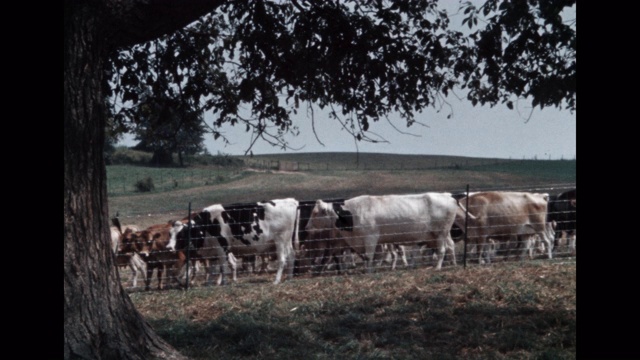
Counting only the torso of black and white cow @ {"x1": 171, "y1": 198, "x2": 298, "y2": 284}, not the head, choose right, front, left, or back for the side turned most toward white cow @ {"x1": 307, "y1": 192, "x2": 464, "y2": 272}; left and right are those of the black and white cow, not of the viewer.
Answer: back

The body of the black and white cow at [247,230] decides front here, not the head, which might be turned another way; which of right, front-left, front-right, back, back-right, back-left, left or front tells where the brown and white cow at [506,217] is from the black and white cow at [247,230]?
back

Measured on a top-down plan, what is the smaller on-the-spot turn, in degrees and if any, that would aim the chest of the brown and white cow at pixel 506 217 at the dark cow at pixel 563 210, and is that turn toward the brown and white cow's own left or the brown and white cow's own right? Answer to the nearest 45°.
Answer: approximately 135° to the brown and white cow's own right

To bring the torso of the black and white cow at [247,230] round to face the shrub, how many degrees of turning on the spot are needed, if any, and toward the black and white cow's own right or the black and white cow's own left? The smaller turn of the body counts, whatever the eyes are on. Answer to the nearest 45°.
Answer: approximately 90° to the black and white cow's own right

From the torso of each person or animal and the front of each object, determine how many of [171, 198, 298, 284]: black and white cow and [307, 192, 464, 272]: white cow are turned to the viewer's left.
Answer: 2

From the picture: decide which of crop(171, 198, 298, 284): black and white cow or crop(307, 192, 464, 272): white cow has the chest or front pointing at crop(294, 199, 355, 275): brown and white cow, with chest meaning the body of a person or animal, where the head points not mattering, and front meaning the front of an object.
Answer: the white cow

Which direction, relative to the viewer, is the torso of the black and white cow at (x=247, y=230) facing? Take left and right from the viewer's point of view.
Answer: facing to the left of the viewer

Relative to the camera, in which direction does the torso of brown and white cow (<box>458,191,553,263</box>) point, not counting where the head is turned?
to the viewer's left

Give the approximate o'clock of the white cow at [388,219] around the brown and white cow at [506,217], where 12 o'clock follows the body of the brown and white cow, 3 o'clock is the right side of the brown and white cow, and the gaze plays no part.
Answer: The white cow is roughly at 11 o'clock from the brown and white cow.

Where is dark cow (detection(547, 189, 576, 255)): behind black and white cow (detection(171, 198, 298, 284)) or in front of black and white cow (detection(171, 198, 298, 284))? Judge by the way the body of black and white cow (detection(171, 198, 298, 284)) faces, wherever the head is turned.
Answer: behind

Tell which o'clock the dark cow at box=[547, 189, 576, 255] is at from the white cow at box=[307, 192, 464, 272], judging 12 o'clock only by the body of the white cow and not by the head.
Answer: The dark cow is roughly at 5 o'clock from the white cow.

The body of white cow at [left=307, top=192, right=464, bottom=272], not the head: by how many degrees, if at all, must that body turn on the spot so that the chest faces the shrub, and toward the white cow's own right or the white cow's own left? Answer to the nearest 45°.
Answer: approximately 45° to the white cow's own right

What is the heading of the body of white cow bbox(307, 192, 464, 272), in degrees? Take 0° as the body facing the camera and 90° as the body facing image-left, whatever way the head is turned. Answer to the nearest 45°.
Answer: approximately 90°
